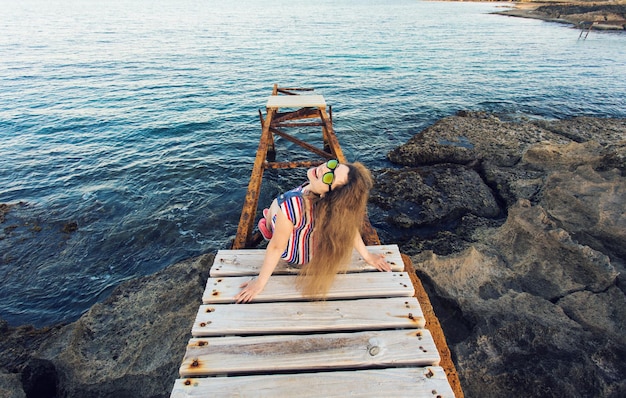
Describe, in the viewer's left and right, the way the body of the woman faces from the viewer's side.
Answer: facing away from the viewer and to the left of the viewer
